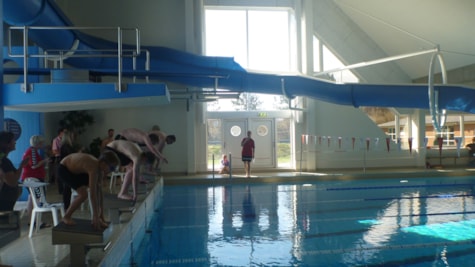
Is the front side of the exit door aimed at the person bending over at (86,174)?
yes

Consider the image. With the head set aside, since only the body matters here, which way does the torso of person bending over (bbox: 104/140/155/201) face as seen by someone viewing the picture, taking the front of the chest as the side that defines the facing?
to the viewer's right

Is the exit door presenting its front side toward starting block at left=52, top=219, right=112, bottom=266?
yes

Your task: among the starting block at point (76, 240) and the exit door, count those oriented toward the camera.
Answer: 1

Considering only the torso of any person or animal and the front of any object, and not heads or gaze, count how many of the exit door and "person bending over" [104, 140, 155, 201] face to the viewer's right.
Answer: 1

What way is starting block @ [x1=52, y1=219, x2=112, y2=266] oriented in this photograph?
to the viewer's right

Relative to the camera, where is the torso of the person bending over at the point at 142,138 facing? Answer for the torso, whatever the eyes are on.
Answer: to the viewer's right

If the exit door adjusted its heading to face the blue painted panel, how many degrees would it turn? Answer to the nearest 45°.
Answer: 0° — it already faces it

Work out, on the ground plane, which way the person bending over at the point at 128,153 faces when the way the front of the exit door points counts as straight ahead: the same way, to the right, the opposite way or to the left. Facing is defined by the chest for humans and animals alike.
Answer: to the left

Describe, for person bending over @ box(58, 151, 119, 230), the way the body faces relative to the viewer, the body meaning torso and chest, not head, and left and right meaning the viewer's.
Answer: facing to the right of the viewer
